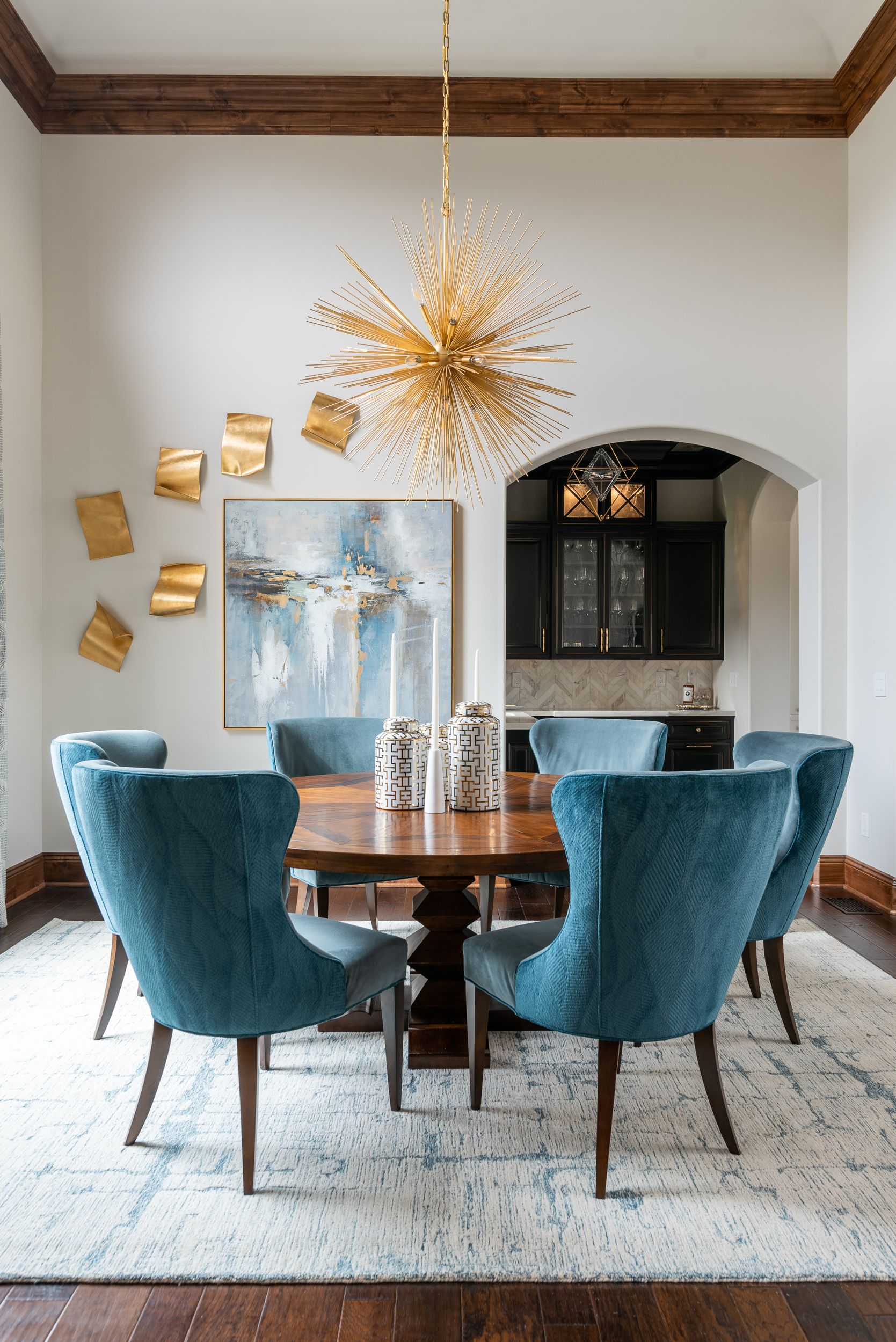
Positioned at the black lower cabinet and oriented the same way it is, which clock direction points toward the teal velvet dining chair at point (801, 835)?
The teal velvet dining chair is roughly at 12 o'clock from the black lower cabinet.

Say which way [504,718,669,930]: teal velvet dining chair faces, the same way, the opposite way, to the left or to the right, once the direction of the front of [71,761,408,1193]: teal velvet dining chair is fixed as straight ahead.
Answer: the opposite way

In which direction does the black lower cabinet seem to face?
toward the camera

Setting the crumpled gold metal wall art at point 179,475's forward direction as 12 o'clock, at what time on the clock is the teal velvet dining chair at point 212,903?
The teal velvet dining chair is roughly at 12 o'clock from the crumpled gold metal wall art.

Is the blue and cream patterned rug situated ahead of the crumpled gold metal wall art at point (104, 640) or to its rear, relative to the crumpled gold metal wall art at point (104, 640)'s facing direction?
ahead

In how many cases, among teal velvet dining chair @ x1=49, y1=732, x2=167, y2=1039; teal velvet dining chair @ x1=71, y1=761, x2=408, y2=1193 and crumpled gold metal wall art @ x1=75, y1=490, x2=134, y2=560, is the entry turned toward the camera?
1

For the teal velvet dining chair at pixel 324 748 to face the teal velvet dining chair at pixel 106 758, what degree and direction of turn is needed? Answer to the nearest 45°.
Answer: approximately 90° to its right

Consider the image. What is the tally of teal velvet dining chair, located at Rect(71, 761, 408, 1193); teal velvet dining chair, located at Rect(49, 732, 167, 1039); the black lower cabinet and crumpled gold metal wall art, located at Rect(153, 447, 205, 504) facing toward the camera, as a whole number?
2

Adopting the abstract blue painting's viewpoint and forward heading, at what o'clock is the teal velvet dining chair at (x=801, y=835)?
The teal velvet dining chair is roughly at 11 o'clock from the abstract blue painting.

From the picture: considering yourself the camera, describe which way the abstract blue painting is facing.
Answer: facing the viewer

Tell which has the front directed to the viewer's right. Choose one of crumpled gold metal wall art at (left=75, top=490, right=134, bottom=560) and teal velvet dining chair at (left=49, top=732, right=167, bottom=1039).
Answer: the teal velvet dining chair

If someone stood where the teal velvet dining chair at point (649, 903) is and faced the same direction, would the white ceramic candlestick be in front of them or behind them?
in front

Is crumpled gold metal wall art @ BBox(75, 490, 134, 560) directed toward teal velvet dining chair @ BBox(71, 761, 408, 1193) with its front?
yes

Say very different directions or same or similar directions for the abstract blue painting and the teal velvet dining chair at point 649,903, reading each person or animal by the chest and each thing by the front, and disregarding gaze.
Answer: very different directions

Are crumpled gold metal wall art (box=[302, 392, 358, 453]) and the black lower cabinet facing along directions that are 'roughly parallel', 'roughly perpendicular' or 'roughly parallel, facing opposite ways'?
roughly parallel

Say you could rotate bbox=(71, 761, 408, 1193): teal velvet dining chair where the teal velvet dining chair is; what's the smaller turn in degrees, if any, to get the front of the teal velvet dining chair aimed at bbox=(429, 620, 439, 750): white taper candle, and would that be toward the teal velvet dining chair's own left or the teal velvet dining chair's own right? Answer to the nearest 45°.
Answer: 0° — it already faces it

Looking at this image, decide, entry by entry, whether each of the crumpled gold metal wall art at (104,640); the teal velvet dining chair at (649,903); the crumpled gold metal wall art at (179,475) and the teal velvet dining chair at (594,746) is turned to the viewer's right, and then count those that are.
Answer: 0

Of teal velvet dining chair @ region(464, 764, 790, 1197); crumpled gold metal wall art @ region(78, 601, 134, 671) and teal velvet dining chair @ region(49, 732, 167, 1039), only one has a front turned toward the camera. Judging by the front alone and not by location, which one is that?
the crumpled gold metal wall art

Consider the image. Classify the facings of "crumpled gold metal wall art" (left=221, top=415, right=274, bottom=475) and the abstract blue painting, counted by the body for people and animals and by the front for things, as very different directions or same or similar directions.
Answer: same or similar directions

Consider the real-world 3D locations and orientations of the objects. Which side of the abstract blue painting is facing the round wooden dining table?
front

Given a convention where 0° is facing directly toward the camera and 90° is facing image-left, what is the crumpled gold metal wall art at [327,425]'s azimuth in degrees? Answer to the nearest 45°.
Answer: approximately 0°

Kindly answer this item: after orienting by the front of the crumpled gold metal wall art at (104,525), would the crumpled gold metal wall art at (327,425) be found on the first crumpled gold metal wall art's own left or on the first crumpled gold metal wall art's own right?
on the first crumpled gold metal wall art's own left
